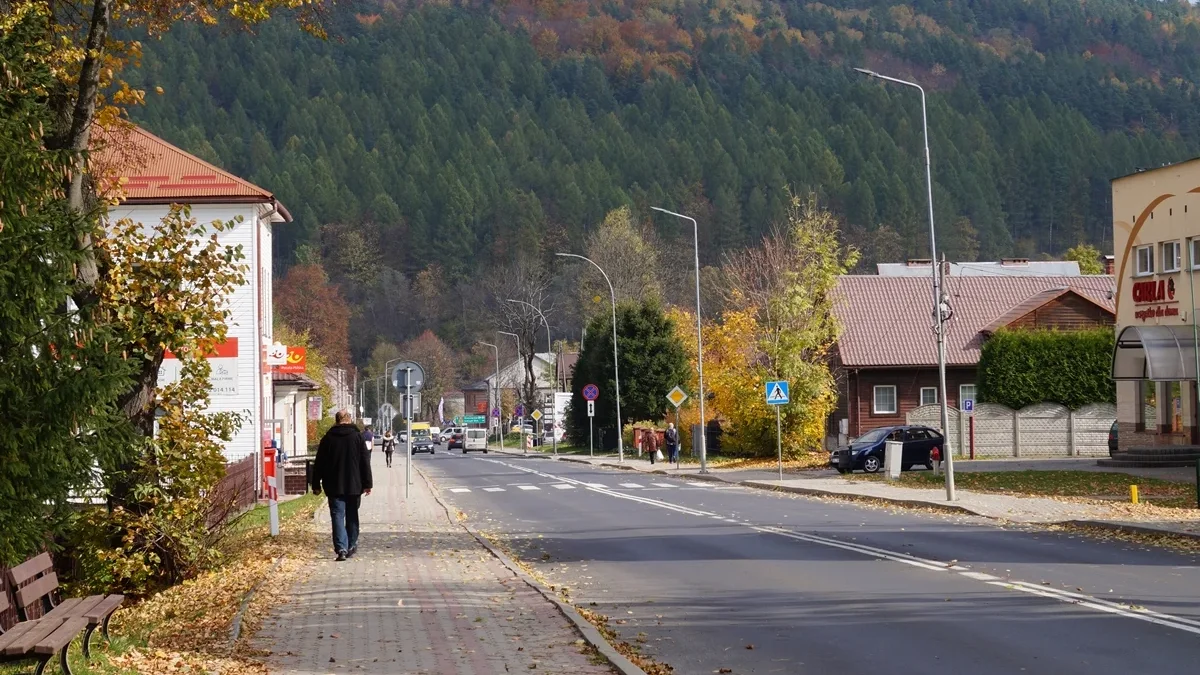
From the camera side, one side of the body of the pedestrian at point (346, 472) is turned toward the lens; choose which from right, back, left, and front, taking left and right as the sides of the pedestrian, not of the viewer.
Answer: back

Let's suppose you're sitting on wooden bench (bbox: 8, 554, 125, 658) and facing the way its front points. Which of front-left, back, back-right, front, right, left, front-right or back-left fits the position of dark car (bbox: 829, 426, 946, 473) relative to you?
left

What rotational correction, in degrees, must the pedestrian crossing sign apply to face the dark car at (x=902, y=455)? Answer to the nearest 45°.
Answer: approximately 135° to its left

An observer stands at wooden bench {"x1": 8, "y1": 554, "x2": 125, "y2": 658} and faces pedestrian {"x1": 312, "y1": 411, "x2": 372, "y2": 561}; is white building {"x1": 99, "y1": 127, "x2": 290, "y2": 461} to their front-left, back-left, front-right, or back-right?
front-left

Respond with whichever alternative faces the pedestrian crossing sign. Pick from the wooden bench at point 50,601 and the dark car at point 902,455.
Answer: the dark car

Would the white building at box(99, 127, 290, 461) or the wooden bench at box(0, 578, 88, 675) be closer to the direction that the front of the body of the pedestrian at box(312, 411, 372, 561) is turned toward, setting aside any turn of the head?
the white building

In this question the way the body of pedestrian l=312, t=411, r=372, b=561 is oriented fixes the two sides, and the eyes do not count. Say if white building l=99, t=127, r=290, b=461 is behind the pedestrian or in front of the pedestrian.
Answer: in front

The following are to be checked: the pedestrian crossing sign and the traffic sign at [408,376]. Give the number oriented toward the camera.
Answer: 1

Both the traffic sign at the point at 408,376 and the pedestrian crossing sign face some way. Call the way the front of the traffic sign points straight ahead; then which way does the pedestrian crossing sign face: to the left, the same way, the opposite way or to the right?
the opposite way

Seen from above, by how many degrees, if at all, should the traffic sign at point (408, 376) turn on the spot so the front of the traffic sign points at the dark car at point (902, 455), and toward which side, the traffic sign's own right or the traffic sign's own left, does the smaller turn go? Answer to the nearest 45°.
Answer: approximately 45° to the traffic sign's own right

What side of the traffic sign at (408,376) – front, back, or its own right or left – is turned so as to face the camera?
back

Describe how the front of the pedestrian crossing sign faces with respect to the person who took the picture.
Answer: facing the viewer
